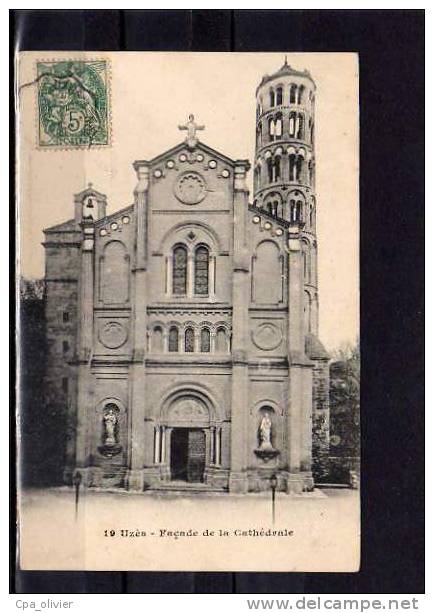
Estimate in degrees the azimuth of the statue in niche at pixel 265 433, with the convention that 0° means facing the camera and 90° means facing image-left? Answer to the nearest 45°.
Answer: approximately 0°
